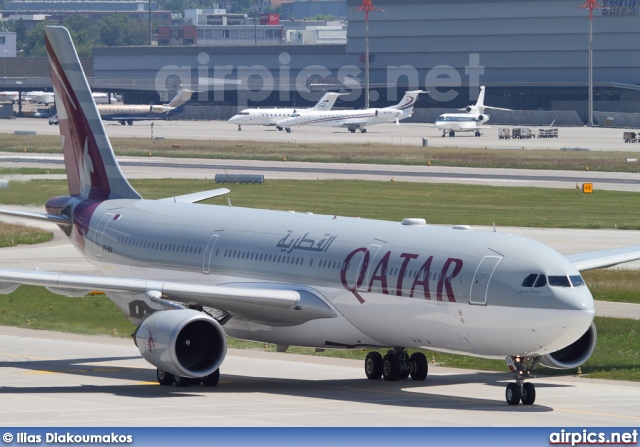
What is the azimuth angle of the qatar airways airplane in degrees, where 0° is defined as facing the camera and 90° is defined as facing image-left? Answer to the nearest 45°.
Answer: approximately 315°
